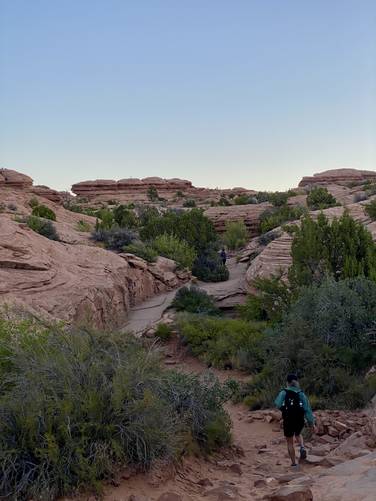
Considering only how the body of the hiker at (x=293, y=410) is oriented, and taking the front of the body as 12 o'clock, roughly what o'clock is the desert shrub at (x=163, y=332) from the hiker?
The desert shrub is roughly at 11 o'clock from the hiker.

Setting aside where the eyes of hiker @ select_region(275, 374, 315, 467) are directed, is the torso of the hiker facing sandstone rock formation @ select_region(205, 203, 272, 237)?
yes

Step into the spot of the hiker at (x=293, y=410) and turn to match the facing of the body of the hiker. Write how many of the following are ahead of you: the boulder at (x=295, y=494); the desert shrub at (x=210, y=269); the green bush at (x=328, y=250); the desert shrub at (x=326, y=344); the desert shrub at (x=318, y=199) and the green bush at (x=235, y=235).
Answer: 5

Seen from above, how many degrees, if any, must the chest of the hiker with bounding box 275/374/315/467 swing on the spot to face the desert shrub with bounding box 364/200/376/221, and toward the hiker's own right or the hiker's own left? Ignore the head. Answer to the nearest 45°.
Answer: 0° — they already face it

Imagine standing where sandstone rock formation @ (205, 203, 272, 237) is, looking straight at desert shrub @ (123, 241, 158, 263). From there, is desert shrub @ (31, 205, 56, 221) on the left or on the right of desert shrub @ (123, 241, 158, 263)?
right

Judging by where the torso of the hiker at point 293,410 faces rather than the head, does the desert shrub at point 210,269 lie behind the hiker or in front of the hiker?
in front

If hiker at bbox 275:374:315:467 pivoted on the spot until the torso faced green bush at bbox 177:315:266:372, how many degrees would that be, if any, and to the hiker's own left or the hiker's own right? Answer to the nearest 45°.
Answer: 0° — they already face it

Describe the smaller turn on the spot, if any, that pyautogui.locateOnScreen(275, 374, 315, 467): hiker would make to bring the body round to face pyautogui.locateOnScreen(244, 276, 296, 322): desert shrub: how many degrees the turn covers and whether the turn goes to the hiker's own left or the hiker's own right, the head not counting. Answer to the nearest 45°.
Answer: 0° — they already face it

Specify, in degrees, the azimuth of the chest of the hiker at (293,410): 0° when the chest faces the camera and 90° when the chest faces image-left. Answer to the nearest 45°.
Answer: approximately 180°

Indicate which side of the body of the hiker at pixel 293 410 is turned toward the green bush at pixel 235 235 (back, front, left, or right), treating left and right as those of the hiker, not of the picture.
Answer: front

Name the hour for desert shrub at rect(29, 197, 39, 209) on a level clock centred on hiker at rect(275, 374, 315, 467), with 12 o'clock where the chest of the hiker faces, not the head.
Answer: The desert shrub is roughly at 11 o'clock from the hiker.

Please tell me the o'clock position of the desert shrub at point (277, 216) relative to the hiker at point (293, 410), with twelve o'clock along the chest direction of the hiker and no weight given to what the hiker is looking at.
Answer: The desert shrub is roughly at 12 o'clock from the hiker.

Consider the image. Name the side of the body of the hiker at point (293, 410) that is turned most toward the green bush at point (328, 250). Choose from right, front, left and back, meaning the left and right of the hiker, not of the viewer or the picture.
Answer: front

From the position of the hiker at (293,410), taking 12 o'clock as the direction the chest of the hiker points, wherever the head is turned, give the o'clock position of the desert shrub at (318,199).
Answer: The desert shrub is roughly at 12 o'clock from the hiker.

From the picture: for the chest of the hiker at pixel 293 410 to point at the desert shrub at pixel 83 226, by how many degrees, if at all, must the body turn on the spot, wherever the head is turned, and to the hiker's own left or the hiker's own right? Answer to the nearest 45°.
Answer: approximately 45° to the hiker's own left
